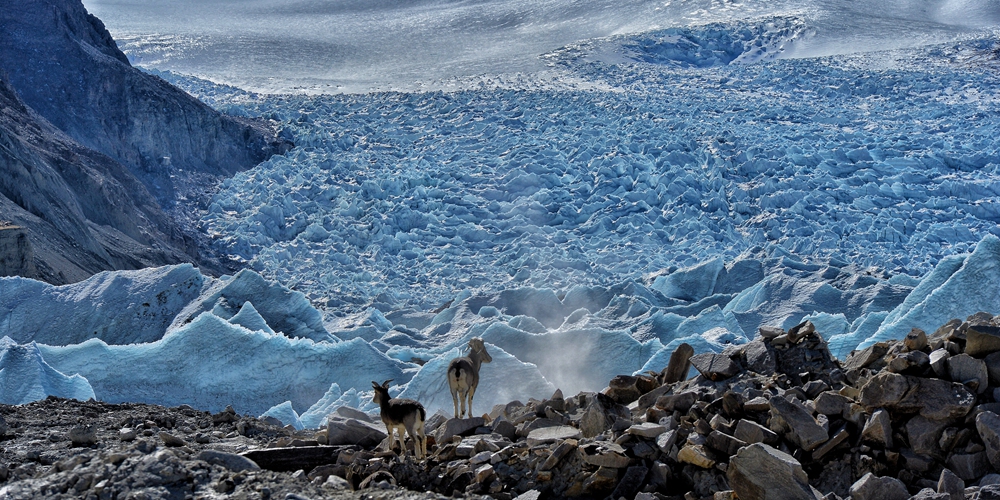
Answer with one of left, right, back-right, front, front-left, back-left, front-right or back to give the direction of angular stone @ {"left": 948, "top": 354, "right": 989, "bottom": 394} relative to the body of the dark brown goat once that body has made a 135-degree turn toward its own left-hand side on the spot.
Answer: left

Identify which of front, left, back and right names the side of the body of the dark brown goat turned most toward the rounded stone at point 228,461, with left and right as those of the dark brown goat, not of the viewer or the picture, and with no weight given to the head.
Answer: left

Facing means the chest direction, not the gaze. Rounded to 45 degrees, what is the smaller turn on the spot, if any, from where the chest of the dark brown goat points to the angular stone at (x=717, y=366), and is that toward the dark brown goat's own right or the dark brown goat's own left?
approximately 135° to the dark brown goat's own right

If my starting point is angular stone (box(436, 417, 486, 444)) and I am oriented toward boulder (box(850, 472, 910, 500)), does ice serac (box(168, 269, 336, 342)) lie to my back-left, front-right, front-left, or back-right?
back-left

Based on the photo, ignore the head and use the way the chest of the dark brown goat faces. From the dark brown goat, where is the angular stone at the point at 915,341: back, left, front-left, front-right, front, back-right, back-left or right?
back-right

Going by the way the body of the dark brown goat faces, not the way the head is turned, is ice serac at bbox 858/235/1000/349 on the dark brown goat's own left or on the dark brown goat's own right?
on the dark brown goat's own right

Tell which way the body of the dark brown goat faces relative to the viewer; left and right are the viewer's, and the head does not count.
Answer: facing away from the viewer and to the left of the viewer

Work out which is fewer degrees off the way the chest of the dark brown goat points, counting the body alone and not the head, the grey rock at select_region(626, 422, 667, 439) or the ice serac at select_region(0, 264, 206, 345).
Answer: the ice serac
